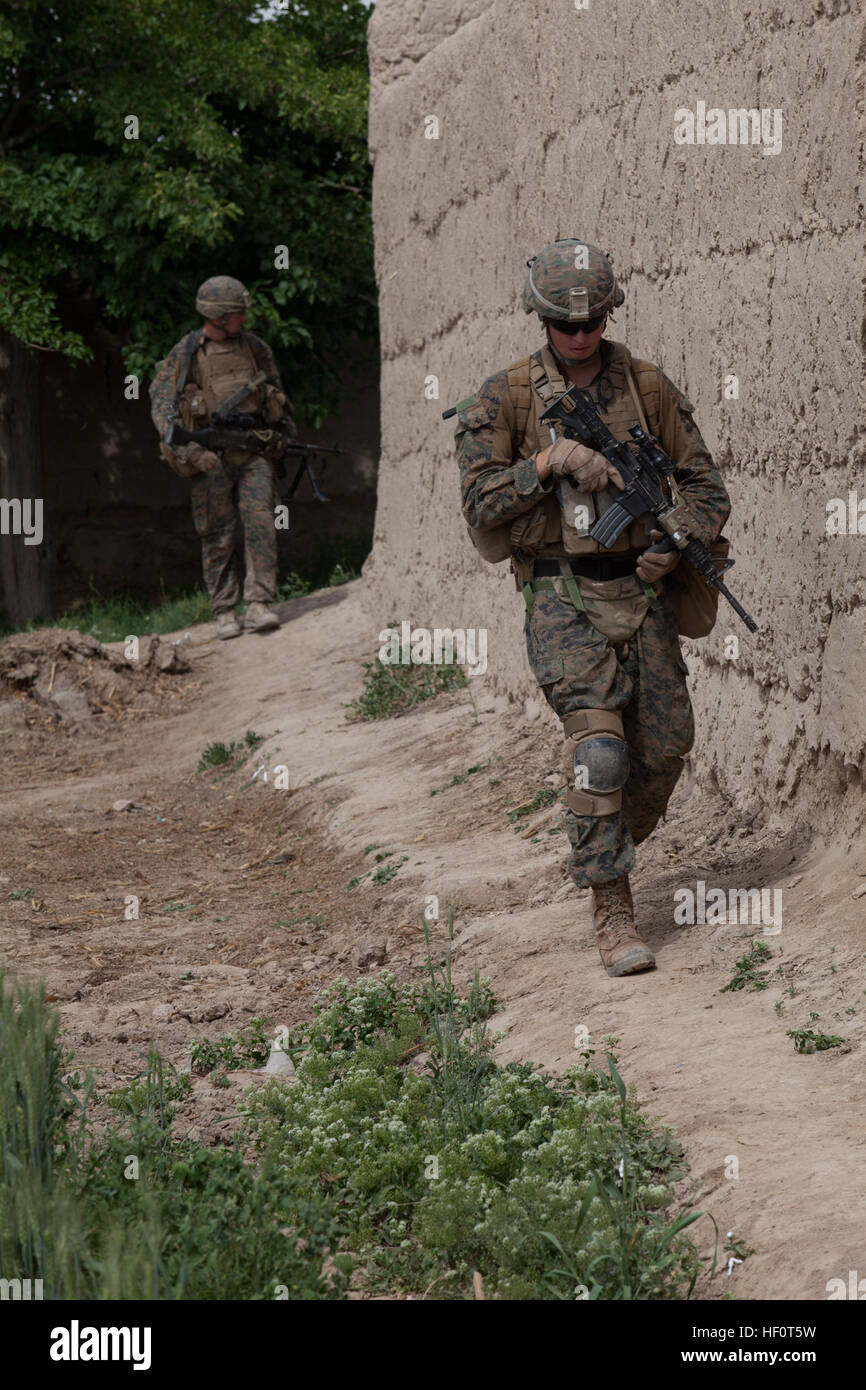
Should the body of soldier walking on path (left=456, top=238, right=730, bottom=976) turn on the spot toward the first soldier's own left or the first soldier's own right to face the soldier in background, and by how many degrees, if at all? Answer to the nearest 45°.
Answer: approximately 180°

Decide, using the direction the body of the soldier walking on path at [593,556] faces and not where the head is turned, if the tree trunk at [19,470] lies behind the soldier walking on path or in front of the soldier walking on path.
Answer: behind

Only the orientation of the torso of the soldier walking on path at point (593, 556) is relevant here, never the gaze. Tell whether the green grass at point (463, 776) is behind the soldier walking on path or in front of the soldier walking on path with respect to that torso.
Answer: behind

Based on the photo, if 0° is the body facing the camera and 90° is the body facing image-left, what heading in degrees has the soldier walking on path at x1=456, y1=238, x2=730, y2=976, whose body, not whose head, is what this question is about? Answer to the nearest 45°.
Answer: approximately 0°
